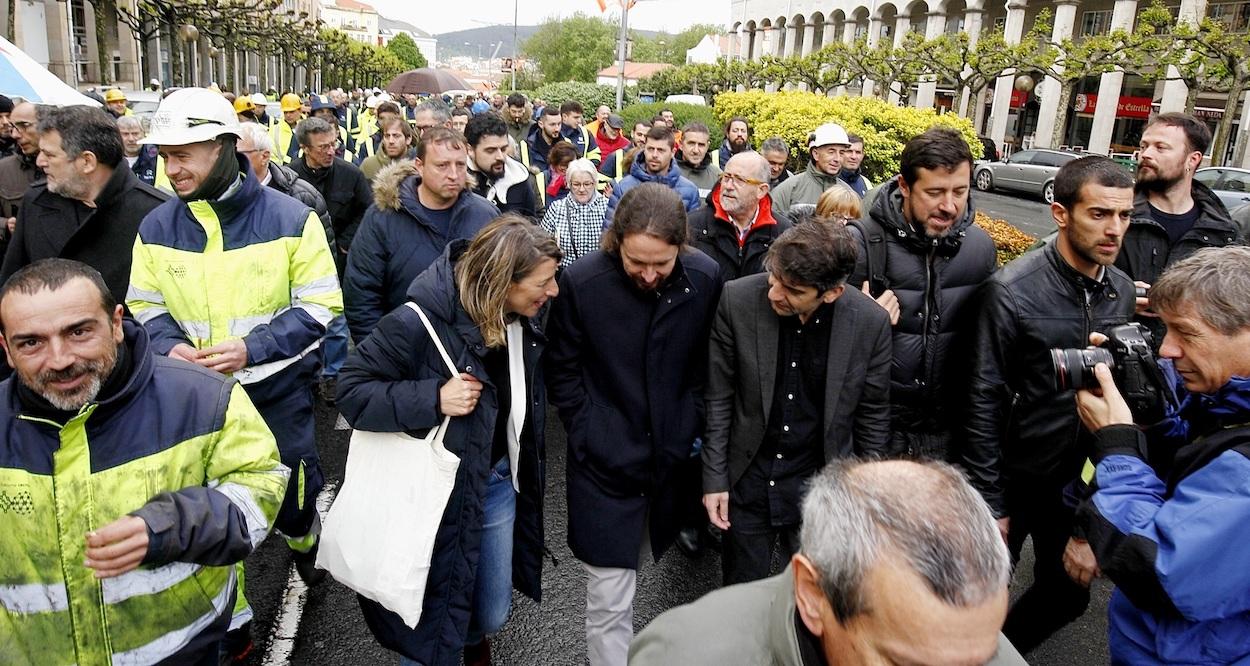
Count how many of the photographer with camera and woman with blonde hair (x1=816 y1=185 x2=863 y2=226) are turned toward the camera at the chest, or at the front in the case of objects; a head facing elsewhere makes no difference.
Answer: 1

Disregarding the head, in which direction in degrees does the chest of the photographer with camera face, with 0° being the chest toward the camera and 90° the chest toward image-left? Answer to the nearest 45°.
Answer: approximately 90°

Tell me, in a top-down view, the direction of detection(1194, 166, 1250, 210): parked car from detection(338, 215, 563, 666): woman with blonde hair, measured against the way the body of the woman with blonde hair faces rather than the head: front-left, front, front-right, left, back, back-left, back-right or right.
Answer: left

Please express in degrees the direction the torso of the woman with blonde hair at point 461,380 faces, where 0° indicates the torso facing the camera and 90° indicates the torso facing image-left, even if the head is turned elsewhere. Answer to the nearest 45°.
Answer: approximately 315°

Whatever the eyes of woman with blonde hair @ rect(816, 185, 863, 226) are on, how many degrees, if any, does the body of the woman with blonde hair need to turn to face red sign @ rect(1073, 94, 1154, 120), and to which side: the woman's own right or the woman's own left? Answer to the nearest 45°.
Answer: approximately 180°

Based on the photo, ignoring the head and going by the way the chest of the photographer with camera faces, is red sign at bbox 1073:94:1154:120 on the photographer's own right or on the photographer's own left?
on the photographer's own right

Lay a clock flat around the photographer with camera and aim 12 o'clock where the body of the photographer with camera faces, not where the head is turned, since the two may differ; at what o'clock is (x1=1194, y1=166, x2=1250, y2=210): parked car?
The parked car is roughly at 3 o'clock from the photographer with camera.

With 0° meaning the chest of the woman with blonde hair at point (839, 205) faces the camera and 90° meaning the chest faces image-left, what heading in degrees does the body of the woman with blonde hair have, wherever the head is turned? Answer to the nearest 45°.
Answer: approximately 0°
